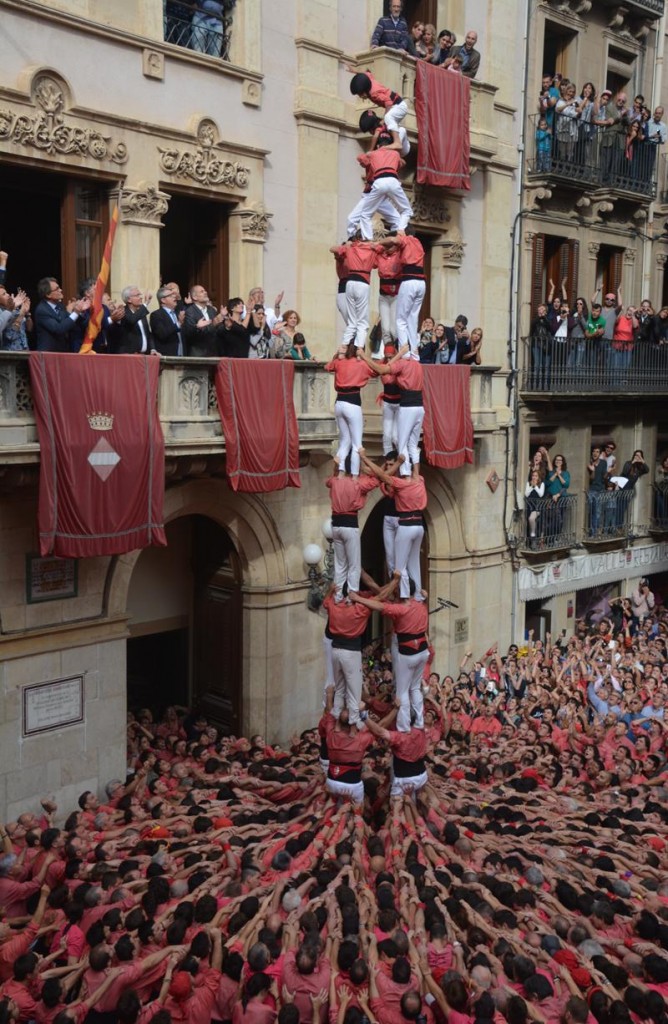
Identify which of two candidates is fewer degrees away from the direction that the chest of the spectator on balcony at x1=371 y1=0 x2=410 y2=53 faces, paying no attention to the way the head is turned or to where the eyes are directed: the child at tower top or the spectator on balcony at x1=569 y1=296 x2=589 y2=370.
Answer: the child at tower top

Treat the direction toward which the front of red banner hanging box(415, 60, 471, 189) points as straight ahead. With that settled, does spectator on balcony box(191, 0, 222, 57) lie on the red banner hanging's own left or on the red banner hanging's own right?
on the red banner hanging's own right

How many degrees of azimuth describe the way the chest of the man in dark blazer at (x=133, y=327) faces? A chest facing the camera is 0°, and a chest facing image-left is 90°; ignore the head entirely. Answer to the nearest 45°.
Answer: approximately 315°

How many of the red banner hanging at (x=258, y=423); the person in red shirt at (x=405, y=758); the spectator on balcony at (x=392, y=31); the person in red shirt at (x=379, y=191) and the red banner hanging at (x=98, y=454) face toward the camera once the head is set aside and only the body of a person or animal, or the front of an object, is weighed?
3

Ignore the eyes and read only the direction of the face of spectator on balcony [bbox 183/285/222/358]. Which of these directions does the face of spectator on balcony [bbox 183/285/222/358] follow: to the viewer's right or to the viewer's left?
to the viewer's right

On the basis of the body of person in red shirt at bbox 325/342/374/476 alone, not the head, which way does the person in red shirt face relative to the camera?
away from the camera

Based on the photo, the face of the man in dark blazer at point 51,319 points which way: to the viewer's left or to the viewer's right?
to the viewer's right

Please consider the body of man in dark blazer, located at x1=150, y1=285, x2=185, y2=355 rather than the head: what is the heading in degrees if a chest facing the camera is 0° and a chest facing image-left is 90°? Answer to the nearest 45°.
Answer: approximately 315°

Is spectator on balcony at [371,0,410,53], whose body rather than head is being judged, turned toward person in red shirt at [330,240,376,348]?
yes

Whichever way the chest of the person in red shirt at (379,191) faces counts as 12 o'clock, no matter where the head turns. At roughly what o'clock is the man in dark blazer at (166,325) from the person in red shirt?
The man in dark blazer is roughly at 10 o'clock from the person in red shirt.
